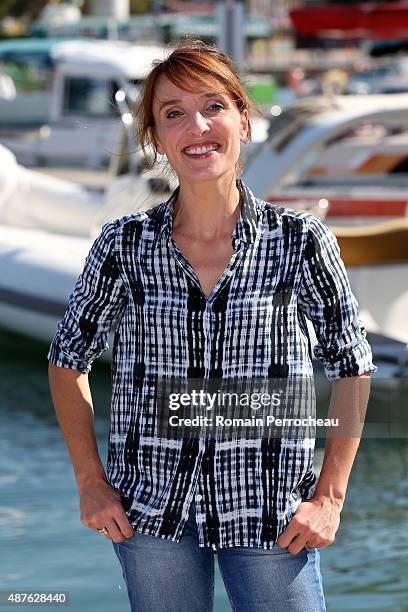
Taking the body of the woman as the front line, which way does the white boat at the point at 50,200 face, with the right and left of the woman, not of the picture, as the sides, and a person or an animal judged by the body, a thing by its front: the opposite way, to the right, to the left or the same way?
to the right

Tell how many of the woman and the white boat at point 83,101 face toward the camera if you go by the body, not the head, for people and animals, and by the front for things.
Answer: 1

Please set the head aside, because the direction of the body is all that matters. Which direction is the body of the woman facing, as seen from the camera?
toward the camera

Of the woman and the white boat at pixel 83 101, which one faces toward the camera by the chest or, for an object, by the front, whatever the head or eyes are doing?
the woman

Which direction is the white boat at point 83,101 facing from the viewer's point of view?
to the viewer's left

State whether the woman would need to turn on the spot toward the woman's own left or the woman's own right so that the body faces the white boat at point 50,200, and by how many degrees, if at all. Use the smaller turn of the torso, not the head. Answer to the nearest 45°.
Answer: approximately 180°

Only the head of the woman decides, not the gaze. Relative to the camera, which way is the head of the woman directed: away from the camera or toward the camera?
toward the camera

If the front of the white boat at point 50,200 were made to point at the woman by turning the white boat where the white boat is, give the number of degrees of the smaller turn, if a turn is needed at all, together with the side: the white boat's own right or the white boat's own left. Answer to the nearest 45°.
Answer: approximately 90° to the white boat's own left

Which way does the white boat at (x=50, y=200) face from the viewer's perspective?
to the viewer's left

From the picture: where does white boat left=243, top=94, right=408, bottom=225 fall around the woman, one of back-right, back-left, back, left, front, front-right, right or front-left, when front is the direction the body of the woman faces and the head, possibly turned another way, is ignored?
back

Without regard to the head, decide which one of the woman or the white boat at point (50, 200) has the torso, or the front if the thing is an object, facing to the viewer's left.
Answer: the white boat
